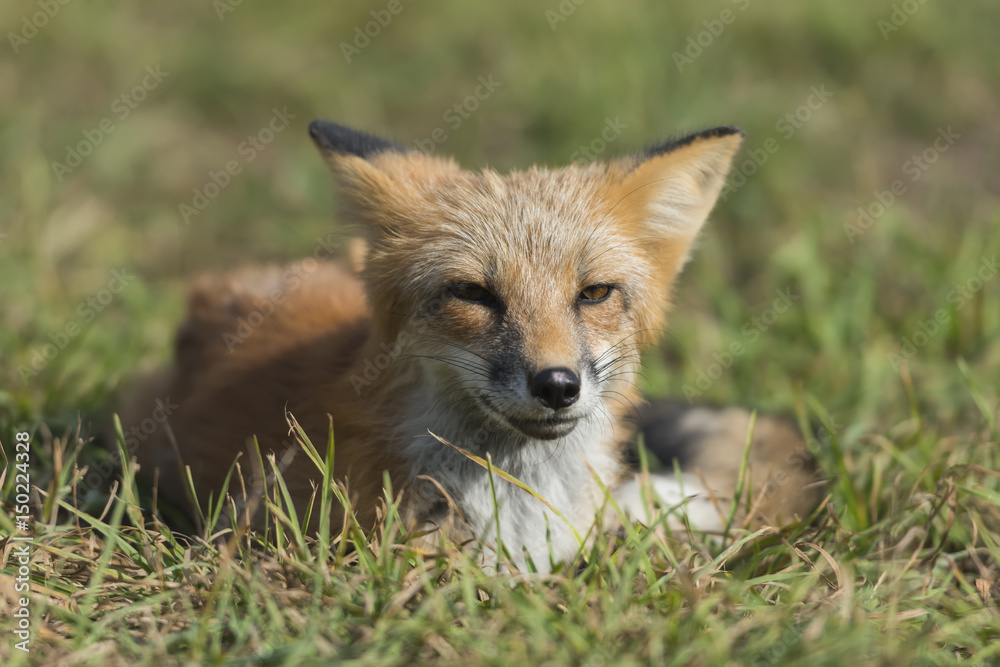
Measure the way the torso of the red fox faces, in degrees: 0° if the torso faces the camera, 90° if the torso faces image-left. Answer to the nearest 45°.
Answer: approximately 315°
